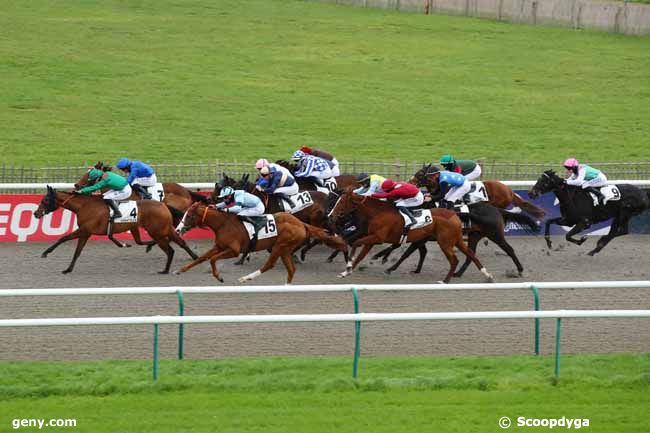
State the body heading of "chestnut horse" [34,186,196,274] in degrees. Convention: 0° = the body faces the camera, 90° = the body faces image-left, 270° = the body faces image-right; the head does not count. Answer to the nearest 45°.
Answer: approximately 90°

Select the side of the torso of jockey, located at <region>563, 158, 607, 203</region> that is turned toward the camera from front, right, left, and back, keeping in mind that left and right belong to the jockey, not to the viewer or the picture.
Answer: left

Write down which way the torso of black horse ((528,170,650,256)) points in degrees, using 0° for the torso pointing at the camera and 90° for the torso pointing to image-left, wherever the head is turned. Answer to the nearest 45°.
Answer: approximately 90°

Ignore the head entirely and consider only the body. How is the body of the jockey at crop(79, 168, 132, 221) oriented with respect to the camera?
to the viewer's left

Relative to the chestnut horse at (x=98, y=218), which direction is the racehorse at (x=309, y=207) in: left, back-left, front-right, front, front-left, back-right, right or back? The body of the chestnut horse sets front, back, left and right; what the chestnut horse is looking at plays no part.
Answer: back

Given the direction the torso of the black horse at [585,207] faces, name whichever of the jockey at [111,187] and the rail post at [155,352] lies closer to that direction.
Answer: the jockey

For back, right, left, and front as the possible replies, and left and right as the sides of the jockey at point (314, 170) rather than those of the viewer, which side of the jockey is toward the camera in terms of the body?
left

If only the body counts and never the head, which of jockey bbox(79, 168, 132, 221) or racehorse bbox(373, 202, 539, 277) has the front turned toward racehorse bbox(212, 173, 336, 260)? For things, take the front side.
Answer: racehorse bbox(373, 202, 539, 277)

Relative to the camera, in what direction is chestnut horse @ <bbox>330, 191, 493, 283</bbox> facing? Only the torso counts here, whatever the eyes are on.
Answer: to the viewer's left

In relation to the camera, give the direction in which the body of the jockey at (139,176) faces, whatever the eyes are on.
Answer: to the viewer's left

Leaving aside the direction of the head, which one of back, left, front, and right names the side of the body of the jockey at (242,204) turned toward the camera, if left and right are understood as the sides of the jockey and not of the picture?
left

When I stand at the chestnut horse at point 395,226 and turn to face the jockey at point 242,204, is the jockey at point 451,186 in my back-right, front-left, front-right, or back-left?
back-right
